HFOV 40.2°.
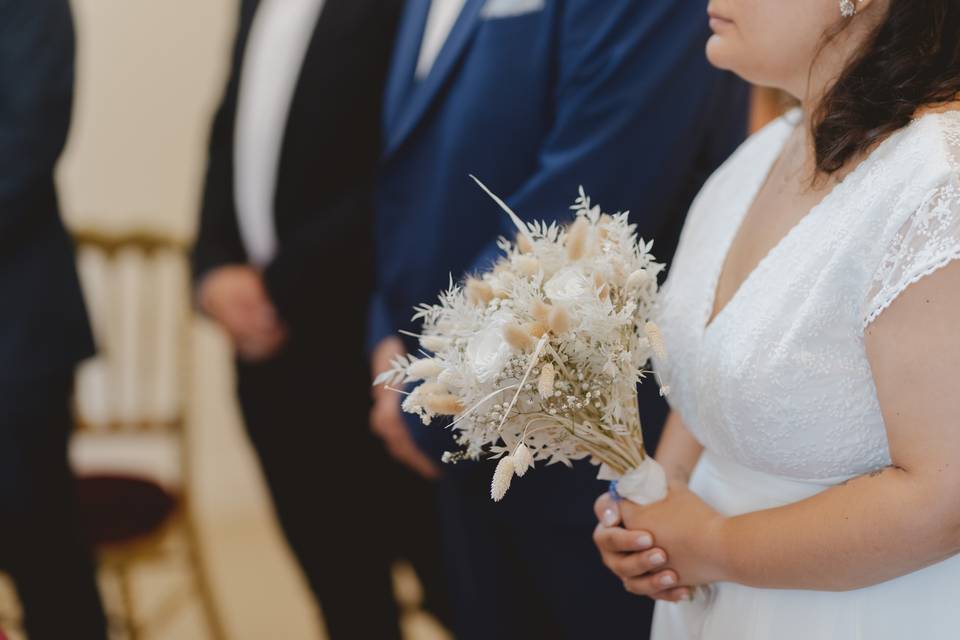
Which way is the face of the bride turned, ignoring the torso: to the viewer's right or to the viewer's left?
to the viewer's left

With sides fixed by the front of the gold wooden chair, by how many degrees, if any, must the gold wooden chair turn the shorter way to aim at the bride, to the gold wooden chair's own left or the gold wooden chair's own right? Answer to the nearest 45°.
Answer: approximately 45° to the gold wooden chair's own left

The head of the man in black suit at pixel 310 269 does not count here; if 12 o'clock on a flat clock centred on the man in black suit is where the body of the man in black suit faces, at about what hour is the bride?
The bride is roughly at 10 o'clock from the man in black suit.

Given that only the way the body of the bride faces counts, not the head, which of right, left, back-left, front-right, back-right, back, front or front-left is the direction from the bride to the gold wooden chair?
right

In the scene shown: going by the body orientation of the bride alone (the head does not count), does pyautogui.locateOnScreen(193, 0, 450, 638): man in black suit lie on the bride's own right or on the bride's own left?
on the bride's own right

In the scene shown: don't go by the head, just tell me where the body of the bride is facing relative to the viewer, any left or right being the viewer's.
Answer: facing the viewer and to the left of the viewer

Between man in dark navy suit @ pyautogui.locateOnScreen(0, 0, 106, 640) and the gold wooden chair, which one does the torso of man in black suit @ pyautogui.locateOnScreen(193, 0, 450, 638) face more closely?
the man in dark navy suit

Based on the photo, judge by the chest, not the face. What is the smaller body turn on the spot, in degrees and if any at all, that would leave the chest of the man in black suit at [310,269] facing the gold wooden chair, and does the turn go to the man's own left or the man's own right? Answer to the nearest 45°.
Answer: approximately 90° to the man's own right

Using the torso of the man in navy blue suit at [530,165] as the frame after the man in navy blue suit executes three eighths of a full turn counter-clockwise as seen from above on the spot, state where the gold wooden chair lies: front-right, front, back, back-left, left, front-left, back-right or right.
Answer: back-left

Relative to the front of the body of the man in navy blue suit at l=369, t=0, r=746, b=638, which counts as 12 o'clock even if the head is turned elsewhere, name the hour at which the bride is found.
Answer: The bride is roughly at 10 o'clock from the man in navy blue suit.
